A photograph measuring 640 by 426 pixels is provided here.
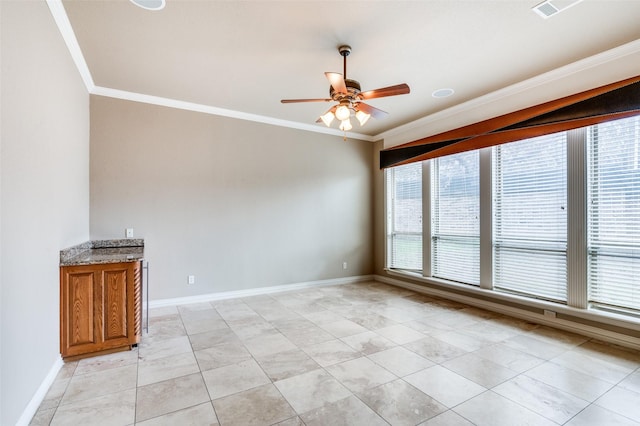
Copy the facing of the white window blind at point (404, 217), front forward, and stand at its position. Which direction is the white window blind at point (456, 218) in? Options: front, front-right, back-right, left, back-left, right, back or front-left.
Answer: left

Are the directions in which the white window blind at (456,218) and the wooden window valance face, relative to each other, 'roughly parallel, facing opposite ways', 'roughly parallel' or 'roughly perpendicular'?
roughly parallel

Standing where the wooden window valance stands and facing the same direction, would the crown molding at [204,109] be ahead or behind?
ahead

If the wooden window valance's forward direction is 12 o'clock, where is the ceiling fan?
The ceiling fan is roughly at 12 o'clock from the wooden window valance.

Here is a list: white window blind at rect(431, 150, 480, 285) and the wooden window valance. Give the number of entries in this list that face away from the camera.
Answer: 0

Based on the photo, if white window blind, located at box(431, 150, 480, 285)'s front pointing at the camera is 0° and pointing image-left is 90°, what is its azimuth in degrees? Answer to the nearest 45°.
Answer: approximately 45°

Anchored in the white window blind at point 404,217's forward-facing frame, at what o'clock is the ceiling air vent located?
The ceiling air vent is roughly at 10 o'clock from the white window blind.

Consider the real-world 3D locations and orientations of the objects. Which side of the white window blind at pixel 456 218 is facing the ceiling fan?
front

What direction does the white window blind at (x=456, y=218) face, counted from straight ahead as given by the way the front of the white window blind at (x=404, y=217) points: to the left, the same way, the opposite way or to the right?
the same way

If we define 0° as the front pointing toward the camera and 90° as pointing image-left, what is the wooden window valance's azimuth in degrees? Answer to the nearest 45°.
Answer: approximately 45°

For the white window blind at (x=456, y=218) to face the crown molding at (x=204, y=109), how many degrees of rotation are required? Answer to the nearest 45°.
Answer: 0° — it already faces it

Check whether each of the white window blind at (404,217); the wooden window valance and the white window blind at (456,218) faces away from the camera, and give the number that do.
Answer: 0

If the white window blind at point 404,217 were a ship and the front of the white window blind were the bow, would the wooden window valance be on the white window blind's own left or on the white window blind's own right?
on the white window blind's own left

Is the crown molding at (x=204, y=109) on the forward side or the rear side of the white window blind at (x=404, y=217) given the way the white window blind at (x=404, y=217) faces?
on the forward side

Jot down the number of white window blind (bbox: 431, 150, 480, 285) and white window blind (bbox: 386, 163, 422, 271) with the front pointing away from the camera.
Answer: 0

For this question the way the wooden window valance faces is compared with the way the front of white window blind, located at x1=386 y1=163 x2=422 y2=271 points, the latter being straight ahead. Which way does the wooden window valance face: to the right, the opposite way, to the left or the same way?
the same way
